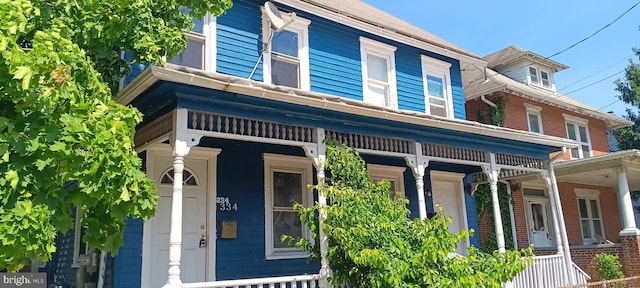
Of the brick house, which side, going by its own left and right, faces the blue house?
right

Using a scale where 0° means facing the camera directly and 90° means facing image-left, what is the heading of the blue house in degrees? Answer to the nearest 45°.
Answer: approximately 315°

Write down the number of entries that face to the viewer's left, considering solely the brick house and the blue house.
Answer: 0

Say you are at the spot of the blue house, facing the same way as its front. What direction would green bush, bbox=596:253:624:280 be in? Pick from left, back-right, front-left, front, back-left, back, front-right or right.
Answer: left

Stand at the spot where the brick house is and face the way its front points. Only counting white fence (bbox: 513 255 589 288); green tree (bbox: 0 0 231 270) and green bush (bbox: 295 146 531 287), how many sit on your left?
0

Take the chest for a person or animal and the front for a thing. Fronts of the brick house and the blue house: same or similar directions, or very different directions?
same or similar directions

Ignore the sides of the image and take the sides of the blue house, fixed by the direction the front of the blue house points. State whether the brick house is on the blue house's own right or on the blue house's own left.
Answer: on the blue house's own left

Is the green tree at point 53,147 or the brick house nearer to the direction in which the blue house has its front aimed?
the green tree

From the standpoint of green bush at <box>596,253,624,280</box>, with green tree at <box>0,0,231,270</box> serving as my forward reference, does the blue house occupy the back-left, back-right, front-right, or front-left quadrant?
front-right

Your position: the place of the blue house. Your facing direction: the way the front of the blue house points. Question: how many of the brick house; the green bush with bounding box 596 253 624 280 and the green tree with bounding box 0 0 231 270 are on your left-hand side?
2

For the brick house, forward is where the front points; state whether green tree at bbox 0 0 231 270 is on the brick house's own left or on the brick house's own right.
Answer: on the brick house's own right

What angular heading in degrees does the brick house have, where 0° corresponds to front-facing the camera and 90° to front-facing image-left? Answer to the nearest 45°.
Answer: approximately 315°

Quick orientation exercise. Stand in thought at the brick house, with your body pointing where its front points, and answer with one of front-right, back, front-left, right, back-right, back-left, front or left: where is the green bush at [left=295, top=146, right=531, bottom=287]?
front-right
